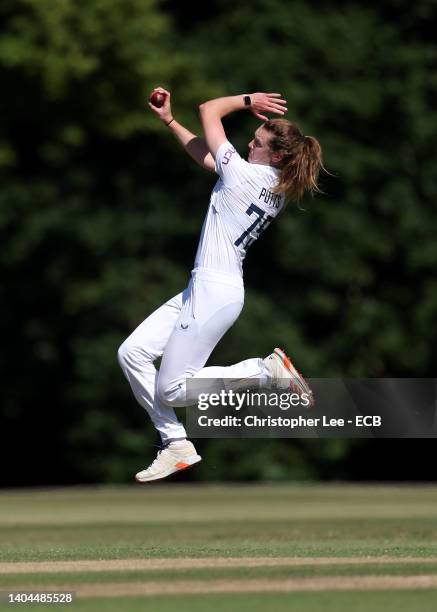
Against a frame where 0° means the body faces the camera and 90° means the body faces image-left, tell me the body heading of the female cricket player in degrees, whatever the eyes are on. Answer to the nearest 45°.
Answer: approximately 90°

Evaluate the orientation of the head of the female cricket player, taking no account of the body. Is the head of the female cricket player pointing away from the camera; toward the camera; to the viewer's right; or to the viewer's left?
to the viewer's left
